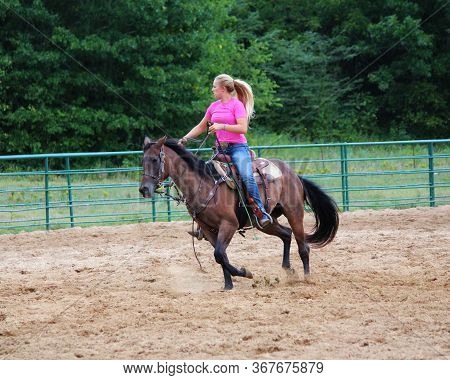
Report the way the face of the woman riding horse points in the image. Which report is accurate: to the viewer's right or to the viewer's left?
to the viewer's left

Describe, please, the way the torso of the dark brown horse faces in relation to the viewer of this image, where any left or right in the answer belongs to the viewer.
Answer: facing the viewer and to the left of the viewer

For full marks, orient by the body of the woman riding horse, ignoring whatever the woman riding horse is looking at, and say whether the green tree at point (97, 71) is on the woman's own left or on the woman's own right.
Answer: on the woman's own right

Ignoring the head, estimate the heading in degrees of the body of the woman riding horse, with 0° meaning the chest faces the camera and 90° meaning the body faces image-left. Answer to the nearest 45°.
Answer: approximately 45°

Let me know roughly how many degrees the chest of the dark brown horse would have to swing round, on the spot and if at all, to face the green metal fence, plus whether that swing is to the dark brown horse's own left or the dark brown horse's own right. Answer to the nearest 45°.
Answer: approximately 135° to the dark brown horse's own right
